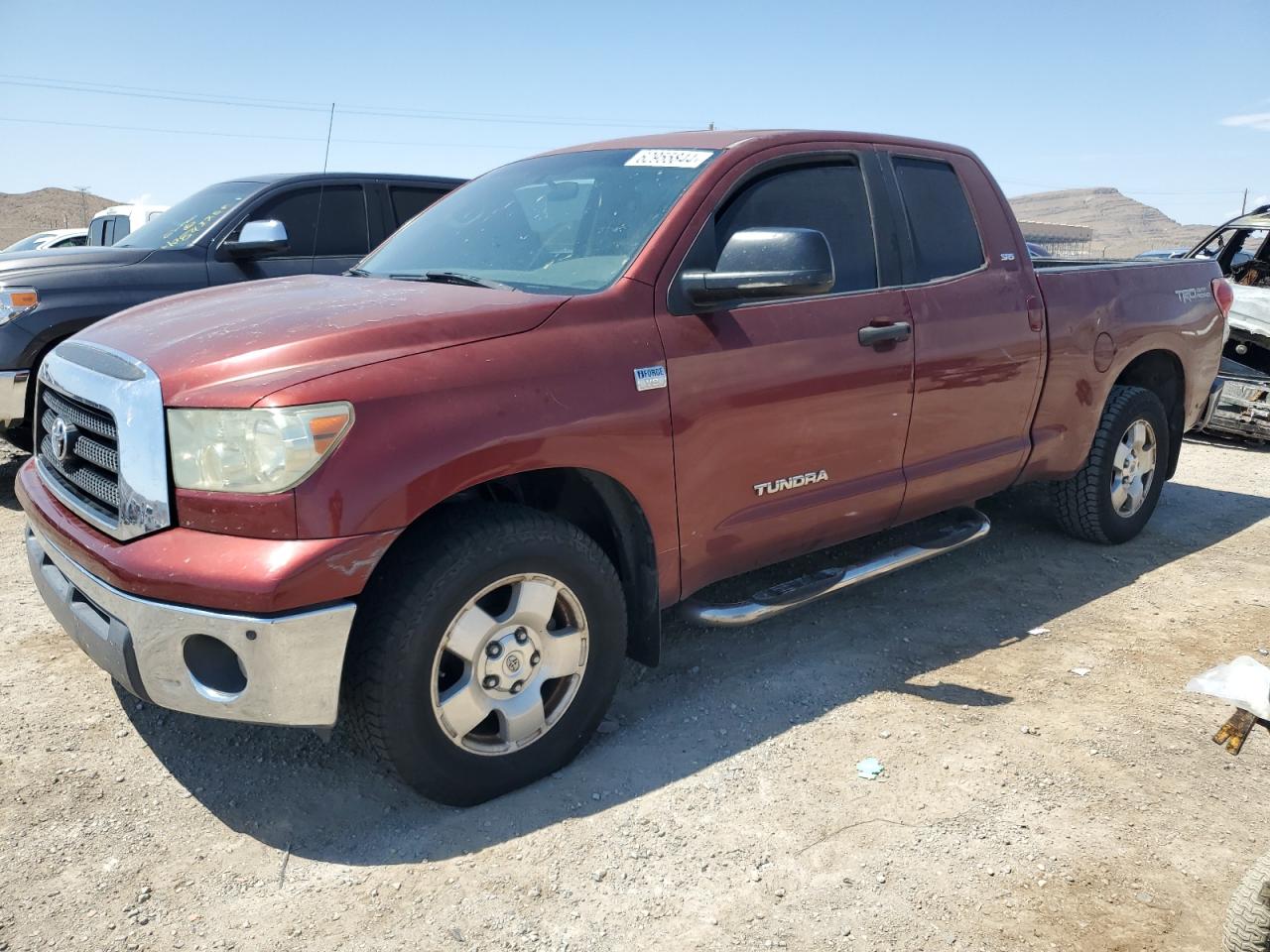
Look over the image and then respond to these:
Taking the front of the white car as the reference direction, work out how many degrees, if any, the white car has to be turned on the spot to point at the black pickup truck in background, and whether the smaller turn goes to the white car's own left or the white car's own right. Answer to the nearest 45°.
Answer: approximately 45° to the white car's own left

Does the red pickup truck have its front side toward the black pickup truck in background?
no

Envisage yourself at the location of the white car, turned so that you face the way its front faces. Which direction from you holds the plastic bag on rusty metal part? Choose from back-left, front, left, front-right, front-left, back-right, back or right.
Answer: front-left

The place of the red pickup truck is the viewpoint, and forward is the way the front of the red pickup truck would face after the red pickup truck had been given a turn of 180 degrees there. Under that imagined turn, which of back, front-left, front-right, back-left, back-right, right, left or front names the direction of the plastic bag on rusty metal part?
right

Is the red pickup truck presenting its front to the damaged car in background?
no

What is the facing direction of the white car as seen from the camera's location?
facing the viewer and to the left of the viewer

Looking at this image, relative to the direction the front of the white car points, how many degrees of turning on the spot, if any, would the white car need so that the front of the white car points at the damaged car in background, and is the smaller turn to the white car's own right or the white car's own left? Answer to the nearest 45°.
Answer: approximately 90° to the white car's own left

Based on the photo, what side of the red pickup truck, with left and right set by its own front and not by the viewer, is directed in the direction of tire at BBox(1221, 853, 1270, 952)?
left

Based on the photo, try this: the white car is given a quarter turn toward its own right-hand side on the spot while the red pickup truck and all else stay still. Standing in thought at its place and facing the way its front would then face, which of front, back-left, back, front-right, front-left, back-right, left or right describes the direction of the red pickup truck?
back-left
